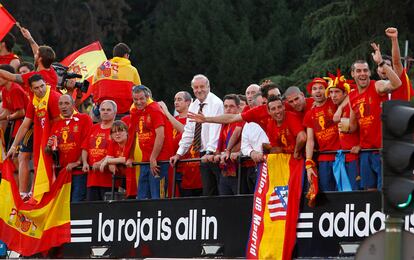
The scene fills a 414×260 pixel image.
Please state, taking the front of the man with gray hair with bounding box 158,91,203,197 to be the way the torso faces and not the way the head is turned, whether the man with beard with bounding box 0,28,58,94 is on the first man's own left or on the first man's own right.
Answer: on the first man's own right

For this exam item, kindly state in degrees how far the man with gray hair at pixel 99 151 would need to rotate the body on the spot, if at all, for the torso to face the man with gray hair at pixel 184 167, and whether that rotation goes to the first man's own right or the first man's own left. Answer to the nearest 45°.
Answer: approximately 45° to the first man's own left

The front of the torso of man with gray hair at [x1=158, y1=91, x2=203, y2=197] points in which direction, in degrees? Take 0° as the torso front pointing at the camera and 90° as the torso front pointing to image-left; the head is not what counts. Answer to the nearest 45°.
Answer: approximately 45°

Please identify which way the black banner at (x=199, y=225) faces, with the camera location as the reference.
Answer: facing the viewer

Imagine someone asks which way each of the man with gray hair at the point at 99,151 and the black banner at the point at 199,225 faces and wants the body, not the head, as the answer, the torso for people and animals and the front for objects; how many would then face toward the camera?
2

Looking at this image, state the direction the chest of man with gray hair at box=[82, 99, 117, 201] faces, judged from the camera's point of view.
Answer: toward the camera
